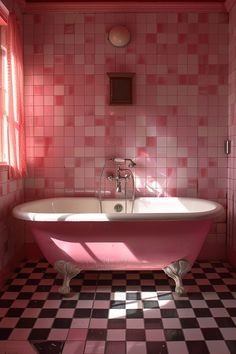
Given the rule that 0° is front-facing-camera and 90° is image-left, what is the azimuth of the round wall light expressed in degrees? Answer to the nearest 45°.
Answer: approximately 0°

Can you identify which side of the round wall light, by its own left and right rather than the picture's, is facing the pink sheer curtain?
right

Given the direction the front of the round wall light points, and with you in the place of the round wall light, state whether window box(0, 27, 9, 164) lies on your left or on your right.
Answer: on your right

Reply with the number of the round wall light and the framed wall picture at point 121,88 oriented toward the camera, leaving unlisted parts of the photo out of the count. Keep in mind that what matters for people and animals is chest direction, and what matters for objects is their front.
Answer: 2

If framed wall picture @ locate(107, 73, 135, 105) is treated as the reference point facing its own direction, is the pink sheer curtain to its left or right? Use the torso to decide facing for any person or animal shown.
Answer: on its right
